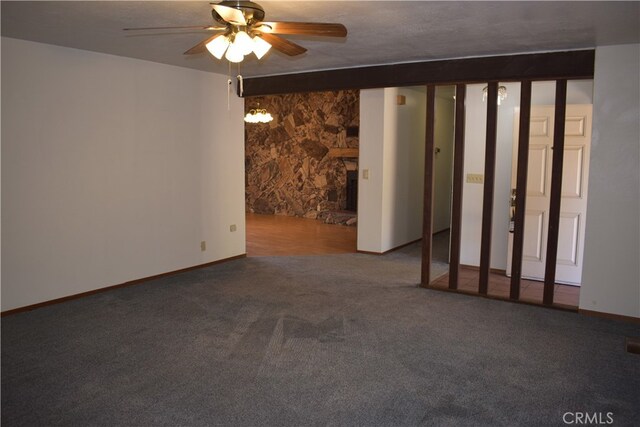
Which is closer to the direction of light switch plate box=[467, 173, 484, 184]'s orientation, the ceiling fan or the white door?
the ceiling fan

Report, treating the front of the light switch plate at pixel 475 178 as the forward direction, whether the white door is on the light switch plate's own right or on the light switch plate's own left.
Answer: on the light switch plate's own left

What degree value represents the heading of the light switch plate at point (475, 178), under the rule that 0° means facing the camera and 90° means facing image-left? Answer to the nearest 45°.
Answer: approximately 0°

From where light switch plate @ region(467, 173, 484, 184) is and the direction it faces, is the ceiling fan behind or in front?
in front

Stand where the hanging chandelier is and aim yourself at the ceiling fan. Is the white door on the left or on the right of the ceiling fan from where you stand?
left

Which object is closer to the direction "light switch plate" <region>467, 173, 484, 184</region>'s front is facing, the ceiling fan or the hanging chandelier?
the ceiling fan

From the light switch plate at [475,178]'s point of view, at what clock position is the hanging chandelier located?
The hanging chandelier is roughly at 4 o'clock from the light switch plate.
